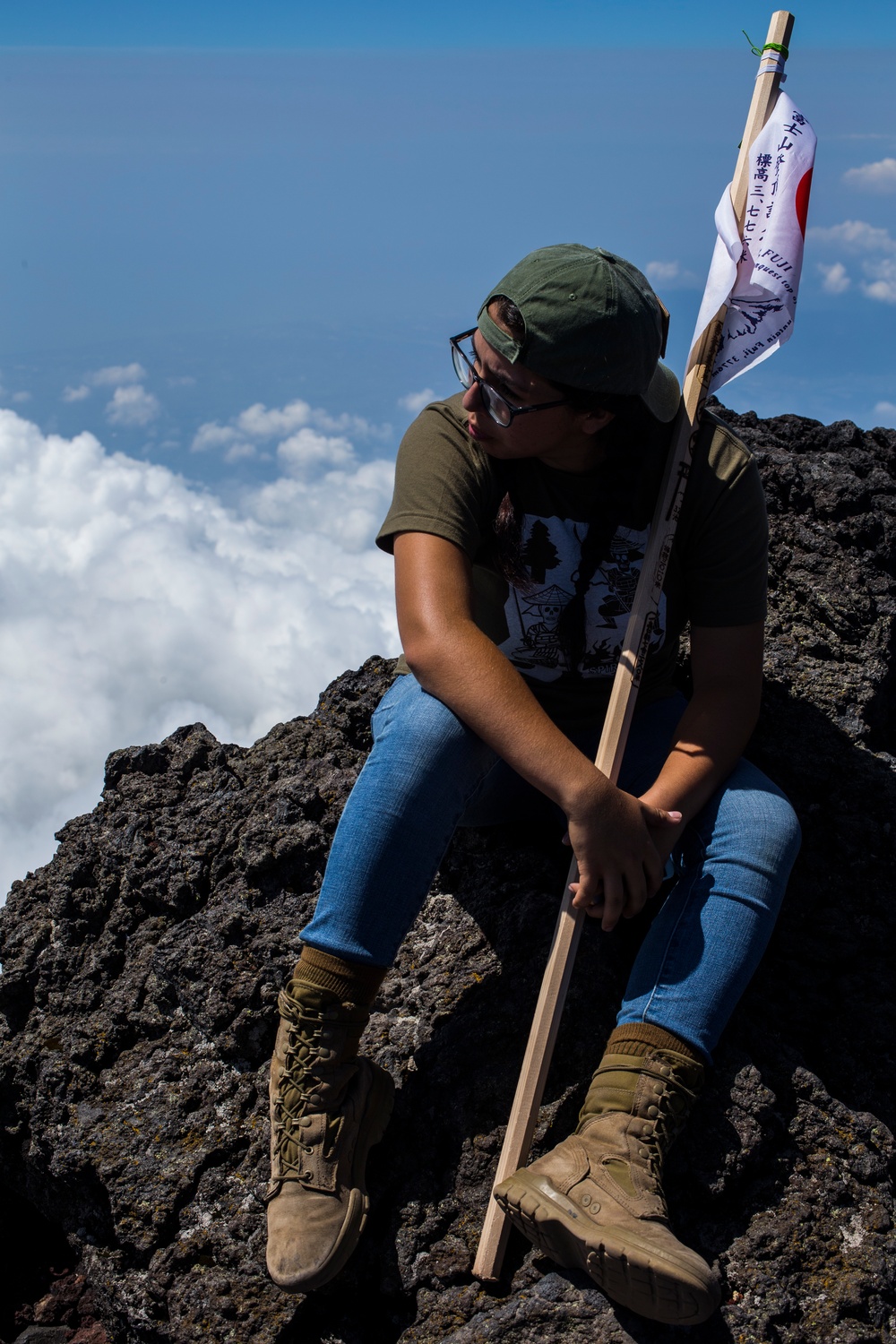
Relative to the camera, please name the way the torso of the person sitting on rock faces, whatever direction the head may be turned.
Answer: toward the camera

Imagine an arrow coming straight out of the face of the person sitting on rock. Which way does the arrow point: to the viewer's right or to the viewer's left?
to the viewer's left
